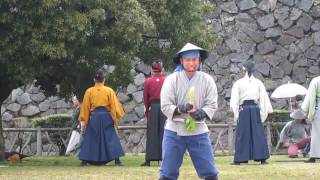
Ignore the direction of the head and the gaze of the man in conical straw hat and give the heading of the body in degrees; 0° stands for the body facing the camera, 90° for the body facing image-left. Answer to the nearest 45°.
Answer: approximately 0°

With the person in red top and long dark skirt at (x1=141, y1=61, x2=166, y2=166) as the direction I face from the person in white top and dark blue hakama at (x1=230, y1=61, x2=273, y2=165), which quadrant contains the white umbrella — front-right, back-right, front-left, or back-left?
back-right

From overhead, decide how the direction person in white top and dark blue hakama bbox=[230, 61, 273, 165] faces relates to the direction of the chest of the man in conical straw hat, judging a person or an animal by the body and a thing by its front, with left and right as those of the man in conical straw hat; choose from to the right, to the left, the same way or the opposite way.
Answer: the opposite way

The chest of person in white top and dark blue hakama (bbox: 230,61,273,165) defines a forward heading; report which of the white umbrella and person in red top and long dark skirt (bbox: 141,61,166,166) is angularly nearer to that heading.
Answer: the white umbrella

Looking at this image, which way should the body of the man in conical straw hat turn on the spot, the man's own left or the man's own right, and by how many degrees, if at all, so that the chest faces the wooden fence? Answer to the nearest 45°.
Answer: approximately 180°

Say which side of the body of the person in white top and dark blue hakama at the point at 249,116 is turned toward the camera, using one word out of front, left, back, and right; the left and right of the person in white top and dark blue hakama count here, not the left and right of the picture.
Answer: back

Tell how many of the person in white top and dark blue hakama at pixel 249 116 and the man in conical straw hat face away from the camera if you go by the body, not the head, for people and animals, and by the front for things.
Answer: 1
